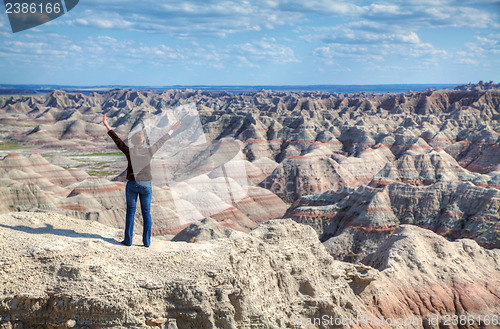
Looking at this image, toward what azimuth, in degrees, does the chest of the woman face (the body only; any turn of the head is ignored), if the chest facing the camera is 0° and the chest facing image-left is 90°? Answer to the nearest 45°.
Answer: approximately 180°
